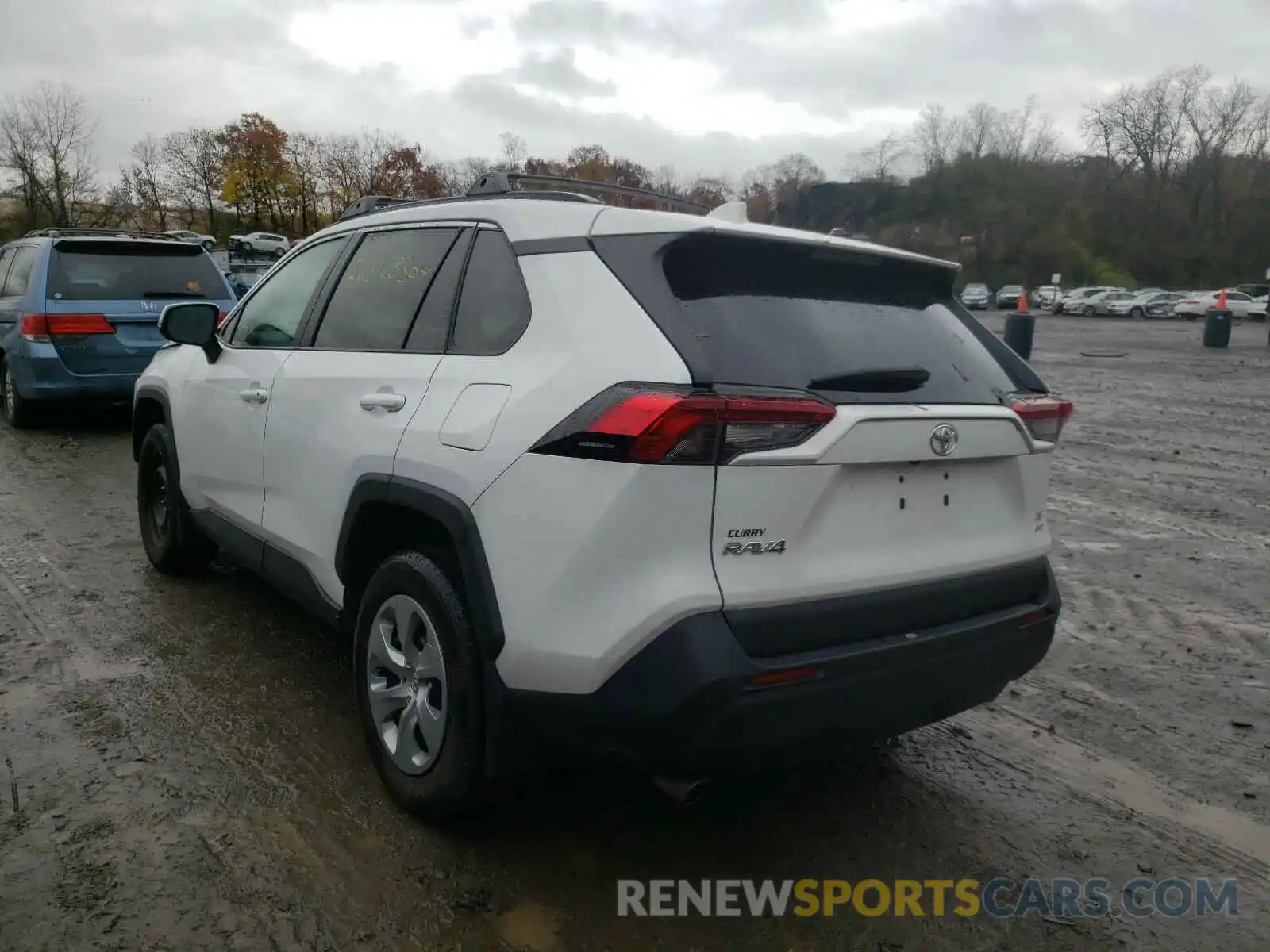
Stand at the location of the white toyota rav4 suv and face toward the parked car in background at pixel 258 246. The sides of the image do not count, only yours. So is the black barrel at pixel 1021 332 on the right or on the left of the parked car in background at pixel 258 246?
right

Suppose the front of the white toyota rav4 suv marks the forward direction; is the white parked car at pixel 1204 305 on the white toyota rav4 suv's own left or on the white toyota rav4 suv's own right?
on the white toyota rav4 suv's own right

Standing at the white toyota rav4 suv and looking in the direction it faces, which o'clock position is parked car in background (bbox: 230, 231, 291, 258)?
The parked car in background is roughly at 1 o'clock from the white toyota rav4 suv.

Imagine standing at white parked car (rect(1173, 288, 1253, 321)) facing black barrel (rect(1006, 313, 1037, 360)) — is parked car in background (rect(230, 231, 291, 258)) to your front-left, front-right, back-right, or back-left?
front-right

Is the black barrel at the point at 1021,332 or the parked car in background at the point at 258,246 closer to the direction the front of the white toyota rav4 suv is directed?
the parked car in background

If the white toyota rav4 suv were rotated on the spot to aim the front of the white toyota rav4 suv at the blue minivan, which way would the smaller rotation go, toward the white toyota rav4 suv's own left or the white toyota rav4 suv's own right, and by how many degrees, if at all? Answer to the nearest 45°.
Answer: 0° — it already faces it

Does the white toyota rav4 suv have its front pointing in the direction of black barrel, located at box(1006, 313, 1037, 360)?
no

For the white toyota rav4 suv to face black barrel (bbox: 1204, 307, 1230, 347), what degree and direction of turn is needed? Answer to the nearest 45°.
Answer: approximately 90° to its right

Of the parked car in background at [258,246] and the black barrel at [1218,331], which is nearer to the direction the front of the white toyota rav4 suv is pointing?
the parked car in background

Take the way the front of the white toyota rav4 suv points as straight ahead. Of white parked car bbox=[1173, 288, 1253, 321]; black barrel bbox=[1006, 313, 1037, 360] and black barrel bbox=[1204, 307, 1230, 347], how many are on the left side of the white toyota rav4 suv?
0

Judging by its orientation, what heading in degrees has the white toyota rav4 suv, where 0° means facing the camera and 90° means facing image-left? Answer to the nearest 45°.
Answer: approximately 135°
